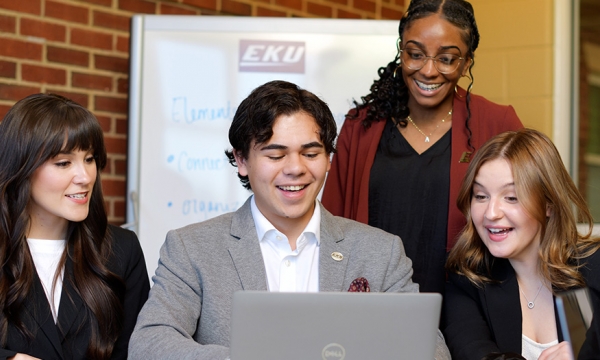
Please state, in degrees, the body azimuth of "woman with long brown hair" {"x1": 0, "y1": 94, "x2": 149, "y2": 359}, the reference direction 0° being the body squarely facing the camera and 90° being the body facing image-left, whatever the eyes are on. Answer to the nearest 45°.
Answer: approximately 315°

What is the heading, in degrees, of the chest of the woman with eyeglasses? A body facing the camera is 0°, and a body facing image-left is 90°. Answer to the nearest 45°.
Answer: approximately 0°

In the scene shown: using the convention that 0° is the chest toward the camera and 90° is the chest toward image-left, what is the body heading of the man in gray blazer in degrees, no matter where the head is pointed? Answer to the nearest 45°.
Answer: approximately 0°

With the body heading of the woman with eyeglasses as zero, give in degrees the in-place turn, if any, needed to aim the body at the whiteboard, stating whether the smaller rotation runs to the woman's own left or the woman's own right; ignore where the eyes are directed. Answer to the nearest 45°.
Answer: approximately 135° to the woman's own right

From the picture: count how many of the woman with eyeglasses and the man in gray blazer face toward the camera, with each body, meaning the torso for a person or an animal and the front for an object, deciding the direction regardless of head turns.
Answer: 2

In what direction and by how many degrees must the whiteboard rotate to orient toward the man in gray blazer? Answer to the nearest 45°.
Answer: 0° — it already faces them
